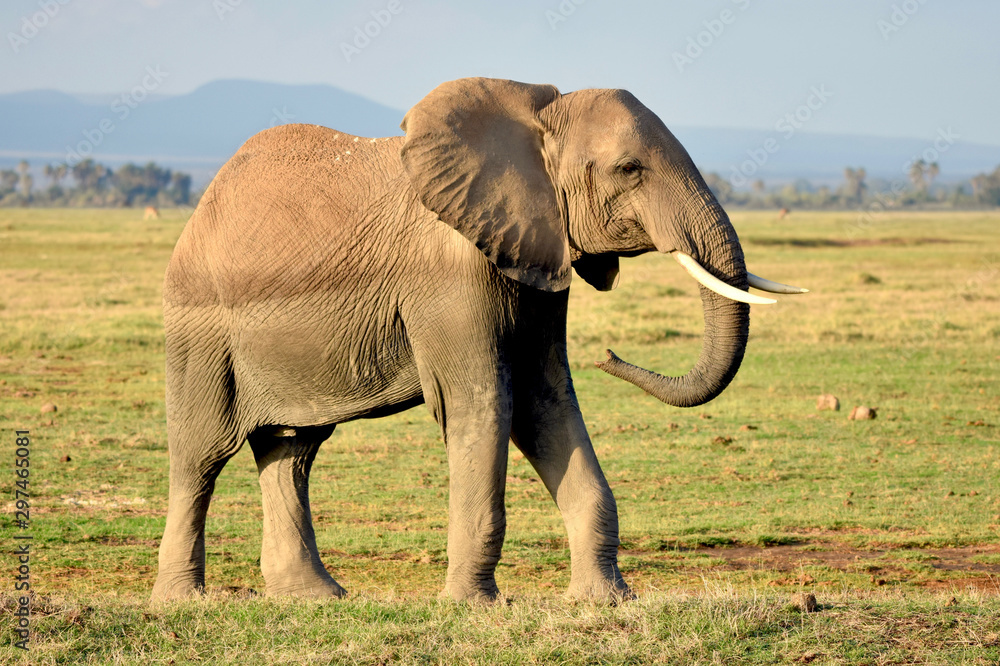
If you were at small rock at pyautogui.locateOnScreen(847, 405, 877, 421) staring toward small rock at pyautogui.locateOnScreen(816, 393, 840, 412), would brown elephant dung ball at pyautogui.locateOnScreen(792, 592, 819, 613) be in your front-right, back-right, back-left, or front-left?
back-left

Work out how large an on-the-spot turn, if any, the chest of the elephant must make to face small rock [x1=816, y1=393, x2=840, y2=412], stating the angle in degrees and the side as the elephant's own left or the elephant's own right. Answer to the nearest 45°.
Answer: approximately 45° to the elephant's own left

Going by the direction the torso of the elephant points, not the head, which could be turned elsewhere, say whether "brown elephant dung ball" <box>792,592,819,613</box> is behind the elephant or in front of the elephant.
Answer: in front

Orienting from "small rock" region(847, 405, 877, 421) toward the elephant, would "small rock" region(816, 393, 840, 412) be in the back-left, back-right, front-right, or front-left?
back-right

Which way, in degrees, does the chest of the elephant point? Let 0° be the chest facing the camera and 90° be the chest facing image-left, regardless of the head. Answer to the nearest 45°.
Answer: approximately 270°

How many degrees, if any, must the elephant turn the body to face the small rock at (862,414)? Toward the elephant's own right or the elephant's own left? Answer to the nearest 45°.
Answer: approximately 45° to the elephant's own left
